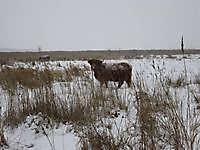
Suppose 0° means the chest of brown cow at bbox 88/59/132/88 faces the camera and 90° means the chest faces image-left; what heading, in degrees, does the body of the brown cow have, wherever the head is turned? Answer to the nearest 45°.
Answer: approximately 90°
